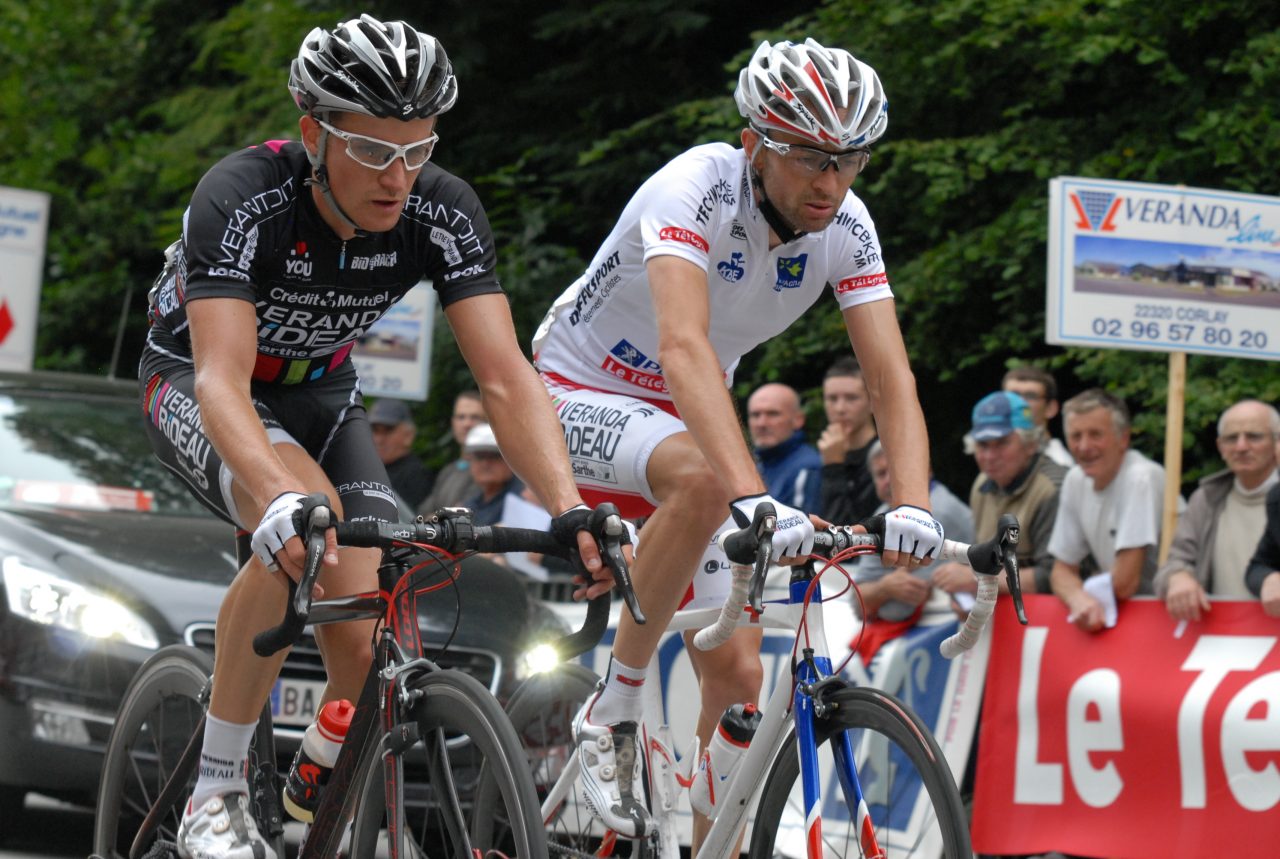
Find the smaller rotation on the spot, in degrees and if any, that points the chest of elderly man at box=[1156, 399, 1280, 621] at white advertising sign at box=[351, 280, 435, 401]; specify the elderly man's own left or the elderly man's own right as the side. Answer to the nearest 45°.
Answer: approximately 90° to the elderly man's own right

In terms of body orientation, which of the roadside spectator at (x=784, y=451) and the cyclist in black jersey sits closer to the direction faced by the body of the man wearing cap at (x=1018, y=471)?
the cyclist in black jersey

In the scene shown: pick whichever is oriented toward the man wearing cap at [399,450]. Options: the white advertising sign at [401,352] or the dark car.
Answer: the white advertising sign

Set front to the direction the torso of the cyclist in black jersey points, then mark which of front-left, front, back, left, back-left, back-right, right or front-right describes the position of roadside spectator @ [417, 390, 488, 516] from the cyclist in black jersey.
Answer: back-left

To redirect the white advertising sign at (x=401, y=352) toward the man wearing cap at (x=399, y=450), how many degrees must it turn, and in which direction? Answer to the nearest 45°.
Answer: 0° — it already faces them

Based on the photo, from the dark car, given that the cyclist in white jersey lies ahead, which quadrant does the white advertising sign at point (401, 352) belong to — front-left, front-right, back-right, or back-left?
back-left

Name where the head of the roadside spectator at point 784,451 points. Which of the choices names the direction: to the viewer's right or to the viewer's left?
to the viewer's left

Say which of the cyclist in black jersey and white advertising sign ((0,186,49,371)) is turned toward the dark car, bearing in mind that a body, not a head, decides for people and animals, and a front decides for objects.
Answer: the white advertising sign
